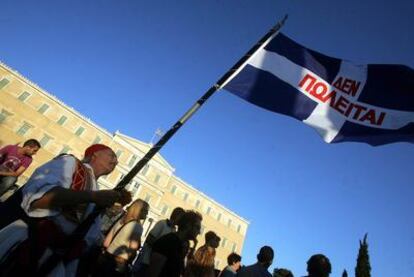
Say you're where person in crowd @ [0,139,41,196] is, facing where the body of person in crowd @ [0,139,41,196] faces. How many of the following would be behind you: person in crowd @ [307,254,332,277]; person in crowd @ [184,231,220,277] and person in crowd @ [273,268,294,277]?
0

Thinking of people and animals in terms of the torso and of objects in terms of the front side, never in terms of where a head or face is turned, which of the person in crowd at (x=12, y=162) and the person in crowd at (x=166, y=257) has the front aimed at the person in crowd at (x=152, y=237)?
the person in crowd at (x=12, y=162)

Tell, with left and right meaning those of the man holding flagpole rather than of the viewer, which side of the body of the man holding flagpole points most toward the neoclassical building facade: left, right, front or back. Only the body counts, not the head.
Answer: left

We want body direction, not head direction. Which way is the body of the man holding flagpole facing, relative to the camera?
to the viewer's right

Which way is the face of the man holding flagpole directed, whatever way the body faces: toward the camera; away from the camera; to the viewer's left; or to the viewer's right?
to the viewer's right

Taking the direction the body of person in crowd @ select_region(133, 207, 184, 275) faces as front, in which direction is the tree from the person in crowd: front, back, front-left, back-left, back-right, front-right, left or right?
front

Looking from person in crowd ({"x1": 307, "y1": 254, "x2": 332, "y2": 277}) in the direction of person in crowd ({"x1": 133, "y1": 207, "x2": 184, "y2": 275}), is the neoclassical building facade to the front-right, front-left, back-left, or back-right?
front-right

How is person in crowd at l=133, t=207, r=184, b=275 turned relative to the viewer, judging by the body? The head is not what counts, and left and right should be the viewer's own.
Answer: facing away from the viewer and to the right of the viewer
